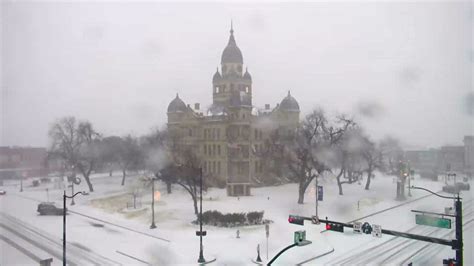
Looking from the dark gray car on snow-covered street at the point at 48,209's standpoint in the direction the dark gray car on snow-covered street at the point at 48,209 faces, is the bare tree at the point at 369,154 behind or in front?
in front

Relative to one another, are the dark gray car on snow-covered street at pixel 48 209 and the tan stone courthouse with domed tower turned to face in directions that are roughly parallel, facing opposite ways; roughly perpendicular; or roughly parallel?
roughly perpendicular

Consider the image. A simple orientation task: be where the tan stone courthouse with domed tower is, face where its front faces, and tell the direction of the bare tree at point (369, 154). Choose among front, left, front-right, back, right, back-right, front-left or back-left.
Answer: left

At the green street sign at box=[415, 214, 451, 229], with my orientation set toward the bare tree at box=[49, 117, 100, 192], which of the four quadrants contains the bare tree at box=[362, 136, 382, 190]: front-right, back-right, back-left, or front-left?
front-right

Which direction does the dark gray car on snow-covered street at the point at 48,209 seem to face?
to the viewer's right

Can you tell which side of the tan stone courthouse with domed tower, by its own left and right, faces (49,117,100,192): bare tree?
right

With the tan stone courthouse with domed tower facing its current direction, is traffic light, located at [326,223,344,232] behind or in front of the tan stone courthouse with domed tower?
in front

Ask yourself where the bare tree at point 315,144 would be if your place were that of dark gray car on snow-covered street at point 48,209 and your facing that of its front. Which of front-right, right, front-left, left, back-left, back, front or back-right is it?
front

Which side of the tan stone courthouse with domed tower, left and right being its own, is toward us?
front

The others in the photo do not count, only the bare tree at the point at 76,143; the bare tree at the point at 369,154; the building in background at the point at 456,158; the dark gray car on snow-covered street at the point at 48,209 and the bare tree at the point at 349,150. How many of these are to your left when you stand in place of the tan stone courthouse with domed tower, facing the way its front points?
3

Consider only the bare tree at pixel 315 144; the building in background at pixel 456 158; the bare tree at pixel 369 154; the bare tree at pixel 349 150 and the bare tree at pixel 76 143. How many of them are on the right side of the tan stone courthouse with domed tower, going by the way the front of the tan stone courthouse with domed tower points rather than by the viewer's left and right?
1

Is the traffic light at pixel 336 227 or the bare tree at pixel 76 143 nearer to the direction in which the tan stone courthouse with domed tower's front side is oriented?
the traffic light

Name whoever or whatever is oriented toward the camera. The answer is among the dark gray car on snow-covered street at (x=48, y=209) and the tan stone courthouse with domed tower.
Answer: the tan stone courthouse with domed tower
